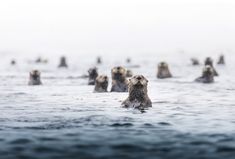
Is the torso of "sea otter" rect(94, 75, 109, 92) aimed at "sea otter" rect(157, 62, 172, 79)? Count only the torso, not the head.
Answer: no

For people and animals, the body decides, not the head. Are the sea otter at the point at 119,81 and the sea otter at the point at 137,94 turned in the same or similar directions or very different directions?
same or similar directions

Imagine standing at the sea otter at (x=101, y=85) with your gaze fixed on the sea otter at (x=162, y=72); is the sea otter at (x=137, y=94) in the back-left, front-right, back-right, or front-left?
back-right

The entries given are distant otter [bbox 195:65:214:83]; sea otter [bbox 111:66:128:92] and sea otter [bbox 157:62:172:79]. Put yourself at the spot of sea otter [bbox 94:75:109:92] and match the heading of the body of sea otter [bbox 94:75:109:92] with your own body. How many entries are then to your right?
0

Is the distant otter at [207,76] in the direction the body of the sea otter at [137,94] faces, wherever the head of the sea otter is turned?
no

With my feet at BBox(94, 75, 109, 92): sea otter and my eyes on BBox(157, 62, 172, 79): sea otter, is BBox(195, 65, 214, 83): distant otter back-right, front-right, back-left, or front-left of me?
front-right

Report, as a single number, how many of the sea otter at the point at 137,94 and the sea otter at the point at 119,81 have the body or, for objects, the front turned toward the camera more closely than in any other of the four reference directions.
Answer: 2

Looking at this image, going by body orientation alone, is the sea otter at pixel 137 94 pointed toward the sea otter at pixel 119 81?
no

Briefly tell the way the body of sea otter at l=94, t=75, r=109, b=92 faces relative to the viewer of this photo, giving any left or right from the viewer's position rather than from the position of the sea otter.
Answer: facing the viewer and to the right of the viewer

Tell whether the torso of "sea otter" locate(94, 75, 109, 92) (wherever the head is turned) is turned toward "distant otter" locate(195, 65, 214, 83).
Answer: no

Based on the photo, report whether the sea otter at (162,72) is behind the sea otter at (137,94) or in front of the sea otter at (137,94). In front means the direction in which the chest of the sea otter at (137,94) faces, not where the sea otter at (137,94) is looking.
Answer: behind

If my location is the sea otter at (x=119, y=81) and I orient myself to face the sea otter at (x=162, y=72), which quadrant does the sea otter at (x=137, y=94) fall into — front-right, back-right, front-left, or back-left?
back-right

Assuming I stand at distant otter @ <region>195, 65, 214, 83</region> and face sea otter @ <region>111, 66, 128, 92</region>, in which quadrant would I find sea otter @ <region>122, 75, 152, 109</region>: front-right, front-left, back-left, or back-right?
front-left

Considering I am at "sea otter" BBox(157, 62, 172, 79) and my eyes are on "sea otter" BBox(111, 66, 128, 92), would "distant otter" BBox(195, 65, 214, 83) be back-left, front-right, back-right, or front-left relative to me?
front-left

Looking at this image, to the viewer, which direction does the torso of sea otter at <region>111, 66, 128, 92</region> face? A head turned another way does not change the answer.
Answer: toward the camera
